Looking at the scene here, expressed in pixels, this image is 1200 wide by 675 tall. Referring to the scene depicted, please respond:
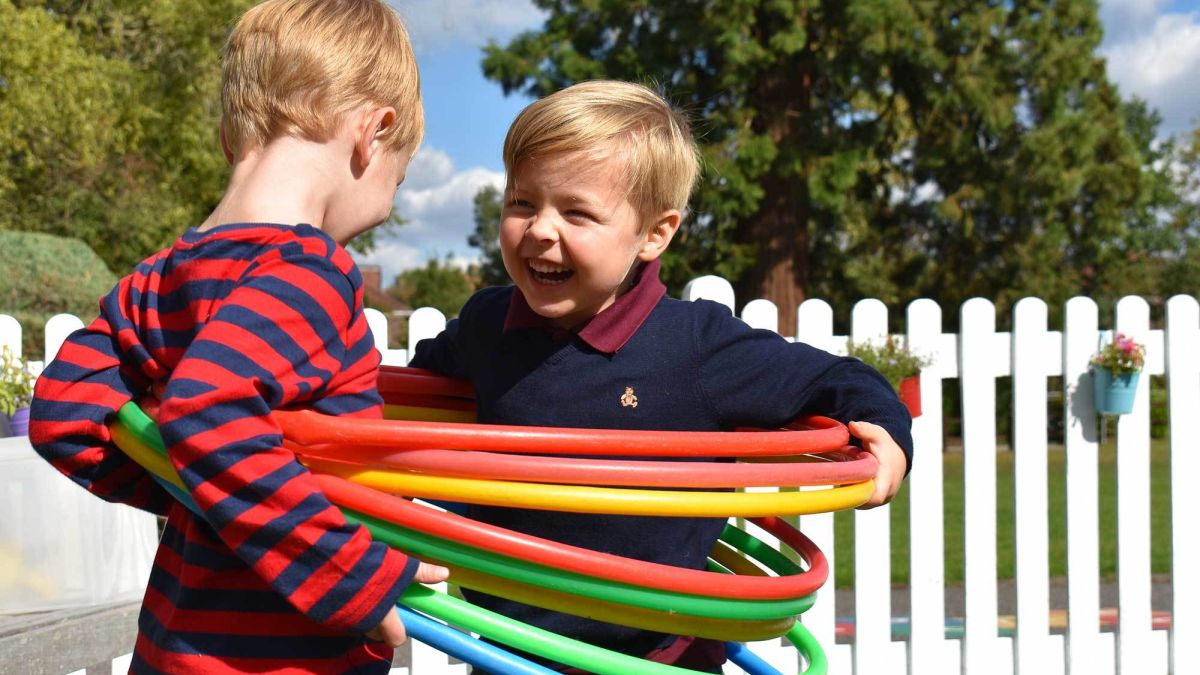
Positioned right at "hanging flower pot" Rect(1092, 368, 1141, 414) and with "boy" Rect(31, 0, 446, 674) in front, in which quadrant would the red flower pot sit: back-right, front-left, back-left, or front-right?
front-right

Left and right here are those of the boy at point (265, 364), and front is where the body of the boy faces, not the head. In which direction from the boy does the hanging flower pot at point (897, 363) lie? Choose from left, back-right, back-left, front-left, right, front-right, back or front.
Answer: front

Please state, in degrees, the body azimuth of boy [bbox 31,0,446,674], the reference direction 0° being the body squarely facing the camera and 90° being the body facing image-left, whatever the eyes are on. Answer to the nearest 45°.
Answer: approximately 225°

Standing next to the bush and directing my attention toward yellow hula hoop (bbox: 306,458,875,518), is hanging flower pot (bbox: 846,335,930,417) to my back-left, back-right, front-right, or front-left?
front-left

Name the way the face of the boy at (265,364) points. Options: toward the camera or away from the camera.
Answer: away from the camera

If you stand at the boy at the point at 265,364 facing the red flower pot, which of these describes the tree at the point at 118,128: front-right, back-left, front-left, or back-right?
front-left

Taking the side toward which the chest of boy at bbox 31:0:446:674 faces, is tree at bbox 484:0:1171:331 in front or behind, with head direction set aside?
in front
